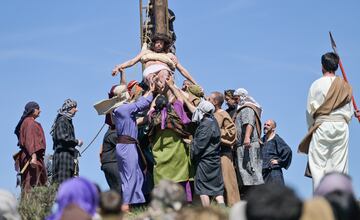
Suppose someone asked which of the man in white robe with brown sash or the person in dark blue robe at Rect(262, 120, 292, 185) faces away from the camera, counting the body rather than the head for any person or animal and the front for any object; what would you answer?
the man in white robe with brown sash

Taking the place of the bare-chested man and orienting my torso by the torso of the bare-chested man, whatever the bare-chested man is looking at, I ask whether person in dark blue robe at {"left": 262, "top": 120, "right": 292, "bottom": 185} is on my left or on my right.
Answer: on my left

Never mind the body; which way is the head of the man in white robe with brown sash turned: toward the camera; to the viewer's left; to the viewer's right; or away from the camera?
away from the camera

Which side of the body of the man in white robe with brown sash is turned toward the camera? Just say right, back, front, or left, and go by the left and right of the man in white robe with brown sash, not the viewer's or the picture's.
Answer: back

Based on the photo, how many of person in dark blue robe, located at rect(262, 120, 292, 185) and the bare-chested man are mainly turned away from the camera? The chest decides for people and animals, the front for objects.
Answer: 0

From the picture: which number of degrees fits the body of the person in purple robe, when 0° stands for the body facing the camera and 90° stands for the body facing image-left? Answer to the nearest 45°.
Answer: approximately 225°
